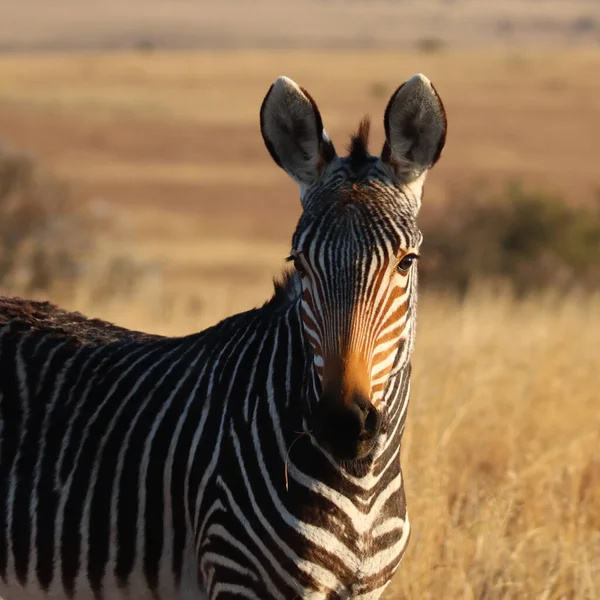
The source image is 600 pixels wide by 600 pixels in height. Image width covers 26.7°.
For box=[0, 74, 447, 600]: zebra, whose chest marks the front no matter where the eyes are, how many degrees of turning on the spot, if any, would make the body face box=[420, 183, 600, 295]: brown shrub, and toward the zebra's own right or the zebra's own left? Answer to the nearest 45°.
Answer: approximately 135° to the zebra's own left

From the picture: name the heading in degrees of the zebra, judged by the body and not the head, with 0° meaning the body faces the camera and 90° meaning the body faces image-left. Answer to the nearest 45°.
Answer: approximately 315°
